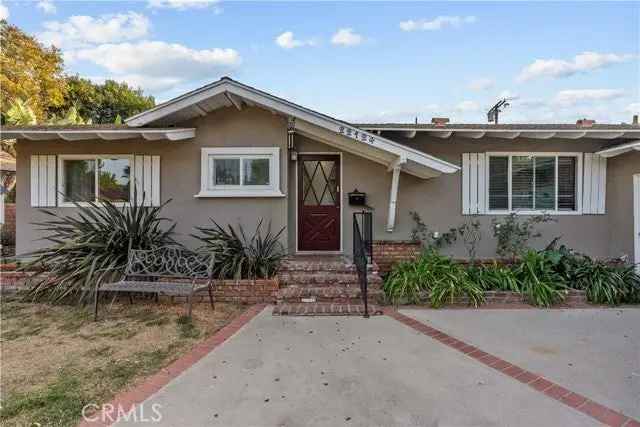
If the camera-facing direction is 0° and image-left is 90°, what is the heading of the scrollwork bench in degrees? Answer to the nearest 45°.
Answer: approximately 45°

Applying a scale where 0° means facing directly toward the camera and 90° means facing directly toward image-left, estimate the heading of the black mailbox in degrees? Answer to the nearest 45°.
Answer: approximately 0°

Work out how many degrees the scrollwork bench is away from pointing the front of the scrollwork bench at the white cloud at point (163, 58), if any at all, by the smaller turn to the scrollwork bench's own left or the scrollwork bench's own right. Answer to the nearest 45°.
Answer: approximately 135° to the scrollwork bench's own right

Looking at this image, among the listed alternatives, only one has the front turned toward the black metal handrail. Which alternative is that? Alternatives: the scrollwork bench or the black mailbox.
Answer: the black mailbox

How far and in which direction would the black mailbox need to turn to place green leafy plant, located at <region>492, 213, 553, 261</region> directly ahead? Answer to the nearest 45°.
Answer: approximately 90° to its left

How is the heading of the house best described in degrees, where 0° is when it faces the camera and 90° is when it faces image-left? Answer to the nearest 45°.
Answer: approximately 0°

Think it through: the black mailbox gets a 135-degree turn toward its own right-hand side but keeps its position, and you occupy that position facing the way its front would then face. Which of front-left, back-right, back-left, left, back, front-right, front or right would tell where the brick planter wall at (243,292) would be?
left

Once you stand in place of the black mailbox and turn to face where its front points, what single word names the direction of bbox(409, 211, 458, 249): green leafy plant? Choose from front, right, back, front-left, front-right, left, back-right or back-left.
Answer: left

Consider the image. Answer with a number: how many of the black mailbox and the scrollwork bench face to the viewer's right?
0

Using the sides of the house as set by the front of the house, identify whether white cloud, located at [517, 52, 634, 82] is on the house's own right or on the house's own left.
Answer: on the house's own left
